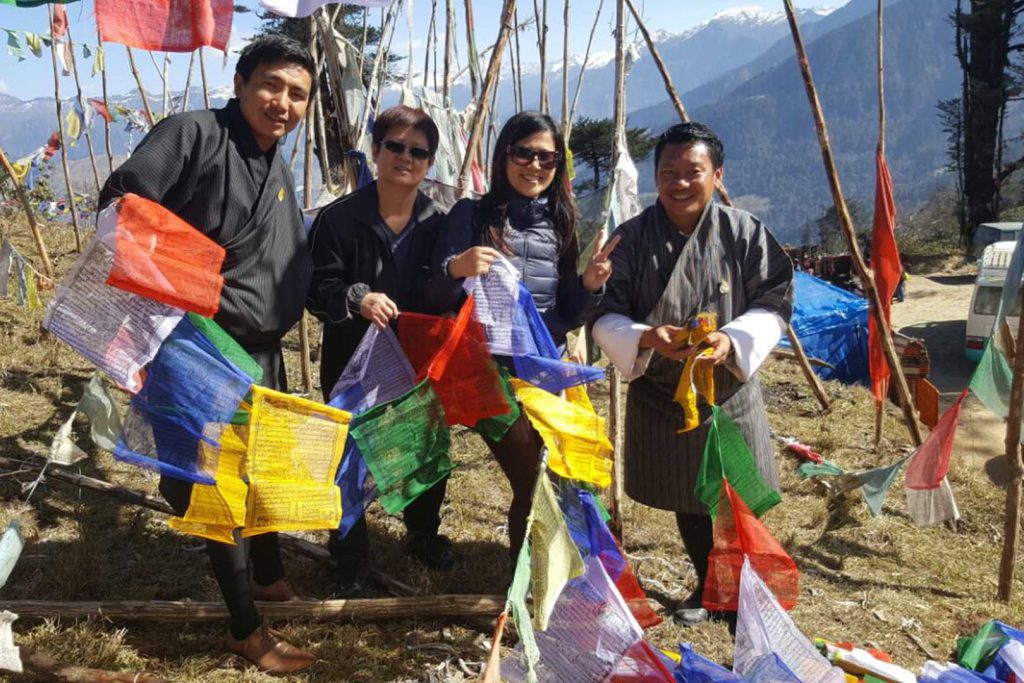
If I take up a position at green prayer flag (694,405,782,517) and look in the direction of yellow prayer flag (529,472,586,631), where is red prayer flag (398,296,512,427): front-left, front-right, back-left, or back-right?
front-right

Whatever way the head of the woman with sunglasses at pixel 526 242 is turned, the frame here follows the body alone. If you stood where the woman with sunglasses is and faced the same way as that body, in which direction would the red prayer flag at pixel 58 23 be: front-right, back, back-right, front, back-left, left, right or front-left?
back-right

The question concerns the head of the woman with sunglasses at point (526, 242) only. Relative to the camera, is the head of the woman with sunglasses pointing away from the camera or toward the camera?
toward the camera

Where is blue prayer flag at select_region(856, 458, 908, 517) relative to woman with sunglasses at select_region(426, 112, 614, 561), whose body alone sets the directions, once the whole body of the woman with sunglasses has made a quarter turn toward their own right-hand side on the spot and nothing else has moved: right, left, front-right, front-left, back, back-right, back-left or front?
back-right

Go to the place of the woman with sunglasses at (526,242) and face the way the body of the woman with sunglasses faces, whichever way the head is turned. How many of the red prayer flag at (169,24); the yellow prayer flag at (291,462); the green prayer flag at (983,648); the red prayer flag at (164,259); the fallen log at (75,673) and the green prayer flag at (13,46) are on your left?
1

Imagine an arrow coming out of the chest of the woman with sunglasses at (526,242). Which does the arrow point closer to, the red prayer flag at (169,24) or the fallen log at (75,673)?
the fallen log

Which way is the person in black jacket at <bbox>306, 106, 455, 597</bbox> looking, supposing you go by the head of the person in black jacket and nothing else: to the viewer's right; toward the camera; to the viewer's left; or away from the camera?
toward the camera

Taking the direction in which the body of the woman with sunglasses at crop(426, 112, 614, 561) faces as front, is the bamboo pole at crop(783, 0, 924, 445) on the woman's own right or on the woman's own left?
on the woman's own left

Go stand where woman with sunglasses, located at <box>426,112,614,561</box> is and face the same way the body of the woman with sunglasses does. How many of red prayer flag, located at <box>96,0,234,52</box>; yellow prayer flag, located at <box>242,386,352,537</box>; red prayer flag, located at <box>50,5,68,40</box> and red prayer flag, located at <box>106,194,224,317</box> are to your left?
0

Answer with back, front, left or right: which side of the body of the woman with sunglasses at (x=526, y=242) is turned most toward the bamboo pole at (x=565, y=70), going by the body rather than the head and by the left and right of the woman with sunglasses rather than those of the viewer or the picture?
back

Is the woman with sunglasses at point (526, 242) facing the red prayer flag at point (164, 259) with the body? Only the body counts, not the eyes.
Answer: no

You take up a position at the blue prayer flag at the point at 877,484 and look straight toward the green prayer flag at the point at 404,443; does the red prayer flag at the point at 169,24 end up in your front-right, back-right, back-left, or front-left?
front-right

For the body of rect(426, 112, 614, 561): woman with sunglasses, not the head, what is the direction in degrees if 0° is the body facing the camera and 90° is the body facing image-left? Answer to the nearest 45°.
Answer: approximately 0°

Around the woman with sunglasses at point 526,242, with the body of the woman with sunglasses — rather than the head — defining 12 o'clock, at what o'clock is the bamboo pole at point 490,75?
The bamboo pole is roughly at 6 o'clock from the woman with sunglasses.

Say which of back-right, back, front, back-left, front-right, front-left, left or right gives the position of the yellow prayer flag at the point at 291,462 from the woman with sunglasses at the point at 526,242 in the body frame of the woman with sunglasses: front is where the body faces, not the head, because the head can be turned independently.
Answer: front-right
